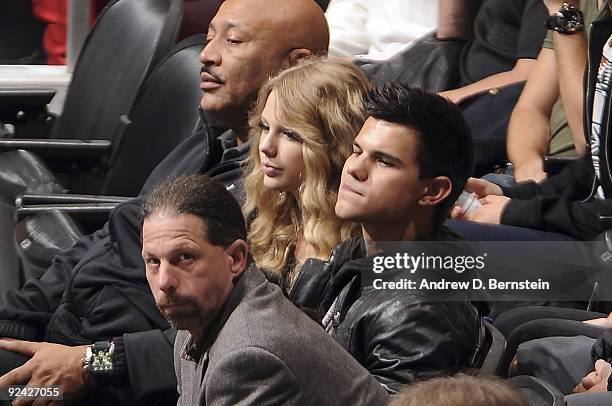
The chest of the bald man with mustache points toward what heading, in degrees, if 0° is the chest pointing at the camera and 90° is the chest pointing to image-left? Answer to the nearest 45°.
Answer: approximately 45°

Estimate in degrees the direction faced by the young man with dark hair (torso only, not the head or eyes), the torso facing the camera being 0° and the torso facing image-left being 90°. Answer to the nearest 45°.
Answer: approximately 45°

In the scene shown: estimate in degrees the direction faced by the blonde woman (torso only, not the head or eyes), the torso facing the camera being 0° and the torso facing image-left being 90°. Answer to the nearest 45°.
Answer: approximately 45°

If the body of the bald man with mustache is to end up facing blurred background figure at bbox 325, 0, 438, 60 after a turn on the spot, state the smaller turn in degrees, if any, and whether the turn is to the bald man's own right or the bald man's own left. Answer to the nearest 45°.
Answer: approximately 180°

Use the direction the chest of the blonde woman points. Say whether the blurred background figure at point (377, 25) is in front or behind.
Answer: behind
